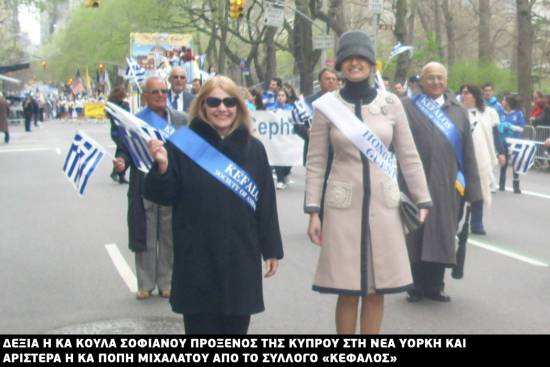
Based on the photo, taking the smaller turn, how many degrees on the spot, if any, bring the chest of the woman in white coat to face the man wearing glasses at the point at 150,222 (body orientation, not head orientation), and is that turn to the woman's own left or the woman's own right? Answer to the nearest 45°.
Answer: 0° — they already face them

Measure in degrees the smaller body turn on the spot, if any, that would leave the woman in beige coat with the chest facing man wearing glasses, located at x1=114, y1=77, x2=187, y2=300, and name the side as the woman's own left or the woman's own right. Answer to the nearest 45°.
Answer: approximately 135° to the woman's own right

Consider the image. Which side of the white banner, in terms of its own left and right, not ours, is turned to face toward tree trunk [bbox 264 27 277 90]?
back

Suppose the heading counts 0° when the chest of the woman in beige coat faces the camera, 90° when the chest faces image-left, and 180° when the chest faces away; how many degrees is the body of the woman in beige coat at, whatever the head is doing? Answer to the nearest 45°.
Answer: approximately 0°

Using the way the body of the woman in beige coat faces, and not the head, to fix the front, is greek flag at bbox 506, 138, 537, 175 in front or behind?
behind

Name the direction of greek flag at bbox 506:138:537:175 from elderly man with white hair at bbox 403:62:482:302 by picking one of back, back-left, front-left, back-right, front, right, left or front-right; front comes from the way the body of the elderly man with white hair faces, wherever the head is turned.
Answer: back

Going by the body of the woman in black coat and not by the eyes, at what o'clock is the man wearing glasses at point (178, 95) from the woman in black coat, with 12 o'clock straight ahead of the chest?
The man wearing glasses is roughly at 6 o'clock from the woman in black coat.

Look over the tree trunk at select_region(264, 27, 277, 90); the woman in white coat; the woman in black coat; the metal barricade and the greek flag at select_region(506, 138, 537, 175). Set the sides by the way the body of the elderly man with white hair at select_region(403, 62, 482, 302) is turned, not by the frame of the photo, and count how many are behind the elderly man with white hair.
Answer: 4

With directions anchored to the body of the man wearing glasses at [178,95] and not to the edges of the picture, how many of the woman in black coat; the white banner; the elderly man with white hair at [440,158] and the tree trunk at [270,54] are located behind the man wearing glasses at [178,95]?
2

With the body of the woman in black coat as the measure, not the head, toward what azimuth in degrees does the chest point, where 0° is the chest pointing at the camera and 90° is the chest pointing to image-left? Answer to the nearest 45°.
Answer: approximately 0°
